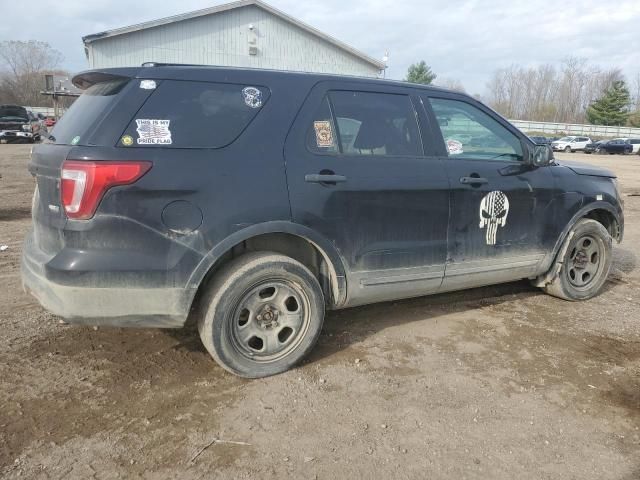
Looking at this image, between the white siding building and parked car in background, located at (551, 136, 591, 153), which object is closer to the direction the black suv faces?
the parked car in background

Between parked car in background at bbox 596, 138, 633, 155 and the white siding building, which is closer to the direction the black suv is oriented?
the parked car in background

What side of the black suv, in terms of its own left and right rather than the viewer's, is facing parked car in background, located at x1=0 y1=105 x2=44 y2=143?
left

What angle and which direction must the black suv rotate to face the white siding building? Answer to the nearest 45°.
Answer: approximately 45° to its left

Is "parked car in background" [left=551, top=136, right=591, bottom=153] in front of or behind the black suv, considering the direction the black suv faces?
in front

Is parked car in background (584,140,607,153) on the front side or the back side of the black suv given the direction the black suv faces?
on the front side

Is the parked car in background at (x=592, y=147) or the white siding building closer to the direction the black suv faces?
the parked car in background

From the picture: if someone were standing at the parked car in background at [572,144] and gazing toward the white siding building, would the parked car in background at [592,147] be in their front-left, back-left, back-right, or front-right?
back-left

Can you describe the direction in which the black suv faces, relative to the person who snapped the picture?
facing away from the viewer and to the right of the viewer

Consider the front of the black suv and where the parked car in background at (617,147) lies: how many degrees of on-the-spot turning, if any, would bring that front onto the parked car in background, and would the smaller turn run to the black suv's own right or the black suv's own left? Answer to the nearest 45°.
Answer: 0° — it already faces it
